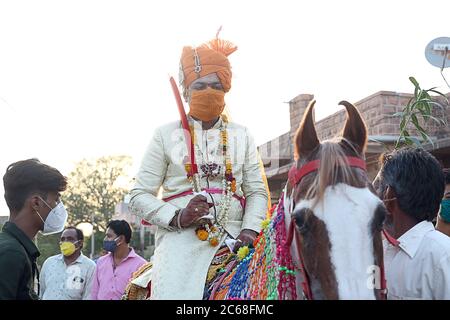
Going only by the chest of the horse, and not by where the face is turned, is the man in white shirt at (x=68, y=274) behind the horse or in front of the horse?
behind

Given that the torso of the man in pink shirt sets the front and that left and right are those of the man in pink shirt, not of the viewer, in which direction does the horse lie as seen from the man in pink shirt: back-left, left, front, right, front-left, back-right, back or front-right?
front-left

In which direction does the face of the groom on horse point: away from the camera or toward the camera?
toward the camera

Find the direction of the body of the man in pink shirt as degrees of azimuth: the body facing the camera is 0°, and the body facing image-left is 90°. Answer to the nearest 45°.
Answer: approximately 45°

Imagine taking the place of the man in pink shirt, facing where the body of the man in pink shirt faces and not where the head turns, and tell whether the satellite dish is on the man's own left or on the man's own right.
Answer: on the man's own left

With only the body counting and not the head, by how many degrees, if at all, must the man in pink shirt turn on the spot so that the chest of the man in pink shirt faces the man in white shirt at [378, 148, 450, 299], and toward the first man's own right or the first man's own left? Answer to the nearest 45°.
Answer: approximately 45° to the first man's own left

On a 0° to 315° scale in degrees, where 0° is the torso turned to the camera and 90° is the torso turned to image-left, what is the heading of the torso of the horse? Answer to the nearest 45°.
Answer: approximately 315°

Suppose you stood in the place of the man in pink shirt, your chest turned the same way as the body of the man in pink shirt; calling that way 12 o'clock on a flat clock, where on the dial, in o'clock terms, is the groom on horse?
The groom on horse is roughly at 10 o'clock from the man in pink shirt.

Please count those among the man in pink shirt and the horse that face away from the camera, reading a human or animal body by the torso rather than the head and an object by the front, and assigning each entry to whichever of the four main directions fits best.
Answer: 0

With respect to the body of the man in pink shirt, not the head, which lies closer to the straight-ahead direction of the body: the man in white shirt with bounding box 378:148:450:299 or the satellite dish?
the man in white shirt

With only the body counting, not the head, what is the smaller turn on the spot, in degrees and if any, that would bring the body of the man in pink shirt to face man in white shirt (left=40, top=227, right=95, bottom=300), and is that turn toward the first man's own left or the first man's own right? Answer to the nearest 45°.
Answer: approximately 45° to the first man's own right
